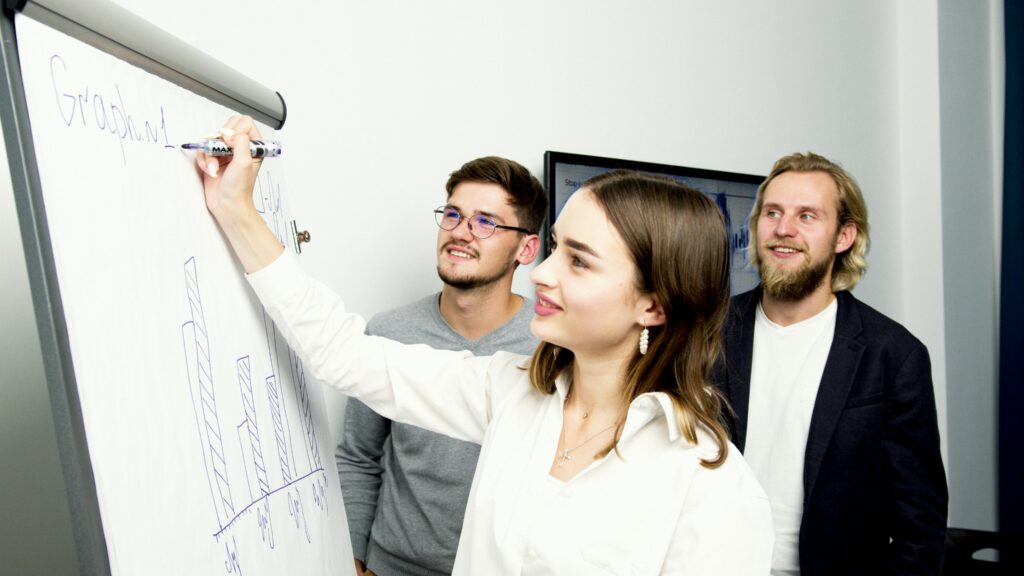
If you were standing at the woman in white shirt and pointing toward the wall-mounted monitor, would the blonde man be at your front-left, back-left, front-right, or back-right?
front-right

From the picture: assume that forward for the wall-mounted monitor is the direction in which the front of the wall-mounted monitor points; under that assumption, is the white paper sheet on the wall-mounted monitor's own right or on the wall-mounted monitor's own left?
on the wall-mounted monitor's own right

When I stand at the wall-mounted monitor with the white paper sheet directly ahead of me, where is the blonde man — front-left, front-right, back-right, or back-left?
front-left

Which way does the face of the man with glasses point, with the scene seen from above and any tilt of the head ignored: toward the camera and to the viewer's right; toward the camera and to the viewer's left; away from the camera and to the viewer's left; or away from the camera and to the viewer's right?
toward the camera and to the viewer's left

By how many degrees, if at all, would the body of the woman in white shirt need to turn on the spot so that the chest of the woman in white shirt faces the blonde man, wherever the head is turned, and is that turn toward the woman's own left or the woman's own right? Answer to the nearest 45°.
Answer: approximately 180°

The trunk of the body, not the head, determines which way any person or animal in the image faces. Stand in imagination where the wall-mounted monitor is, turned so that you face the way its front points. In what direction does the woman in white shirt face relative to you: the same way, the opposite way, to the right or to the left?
to the right

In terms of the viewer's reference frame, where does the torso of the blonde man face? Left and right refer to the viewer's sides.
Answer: facing the viewer and to the left of the viewer

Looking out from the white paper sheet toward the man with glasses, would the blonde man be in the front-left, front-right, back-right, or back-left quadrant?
front-right

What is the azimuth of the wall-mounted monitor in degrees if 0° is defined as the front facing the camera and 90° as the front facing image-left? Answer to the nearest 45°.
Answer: approximately 315°

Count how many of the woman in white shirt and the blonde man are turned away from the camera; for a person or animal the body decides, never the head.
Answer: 0

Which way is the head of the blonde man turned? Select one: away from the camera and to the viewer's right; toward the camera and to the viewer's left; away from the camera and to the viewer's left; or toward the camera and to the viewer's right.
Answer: toward the camera and to the viewer's left

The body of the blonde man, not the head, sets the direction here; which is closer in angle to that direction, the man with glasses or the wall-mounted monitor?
the man with glasses

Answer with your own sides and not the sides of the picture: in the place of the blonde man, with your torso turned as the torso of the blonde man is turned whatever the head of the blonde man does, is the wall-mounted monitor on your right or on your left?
on your right

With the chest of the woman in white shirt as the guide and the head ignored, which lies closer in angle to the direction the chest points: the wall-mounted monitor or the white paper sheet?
the white paper sheet

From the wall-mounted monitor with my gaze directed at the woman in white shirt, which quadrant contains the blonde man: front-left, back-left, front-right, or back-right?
front-left

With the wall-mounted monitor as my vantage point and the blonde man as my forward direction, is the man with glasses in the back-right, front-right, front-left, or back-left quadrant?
front-right
